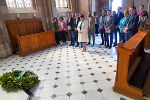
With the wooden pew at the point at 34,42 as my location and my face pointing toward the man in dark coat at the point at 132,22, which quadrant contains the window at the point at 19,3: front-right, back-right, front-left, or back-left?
back-left

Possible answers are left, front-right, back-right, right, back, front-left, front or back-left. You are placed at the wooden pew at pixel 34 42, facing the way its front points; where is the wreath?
front-right

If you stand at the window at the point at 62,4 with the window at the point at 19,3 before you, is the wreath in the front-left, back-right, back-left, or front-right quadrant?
front-left

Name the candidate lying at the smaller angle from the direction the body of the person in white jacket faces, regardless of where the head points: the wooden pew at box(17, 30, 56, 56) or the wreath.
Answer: the wreath

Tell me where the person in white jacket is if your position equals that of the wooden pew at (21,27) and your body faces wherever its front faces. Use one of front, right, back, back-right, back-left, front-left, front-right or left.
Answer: front

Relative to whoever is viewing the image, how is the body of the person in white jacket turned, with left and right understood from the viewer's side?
facing the viewer and to the left of the viewer

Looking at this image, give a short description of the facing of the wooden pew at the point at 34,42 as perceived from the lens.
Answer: facing the viewer and to the right of the viewer

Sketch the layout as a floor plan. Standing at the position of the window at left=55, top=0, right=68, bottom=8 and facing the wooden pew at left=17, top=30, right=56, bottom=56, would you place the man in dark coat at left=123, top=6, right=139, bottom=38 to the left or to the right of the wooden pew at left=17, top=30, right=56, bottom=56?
left

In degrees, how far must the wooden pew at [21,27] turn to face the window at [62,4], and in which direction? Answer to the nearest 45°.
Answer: approximately 90° to its left

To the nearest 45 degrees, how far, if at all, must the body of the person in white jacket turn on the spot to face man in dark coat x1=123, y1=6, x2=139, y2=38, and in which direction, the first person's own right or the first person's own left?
approximately 90° to the first person's own left

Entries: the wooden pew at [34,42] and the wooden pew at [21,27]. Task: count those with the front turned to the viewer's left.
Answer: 0
